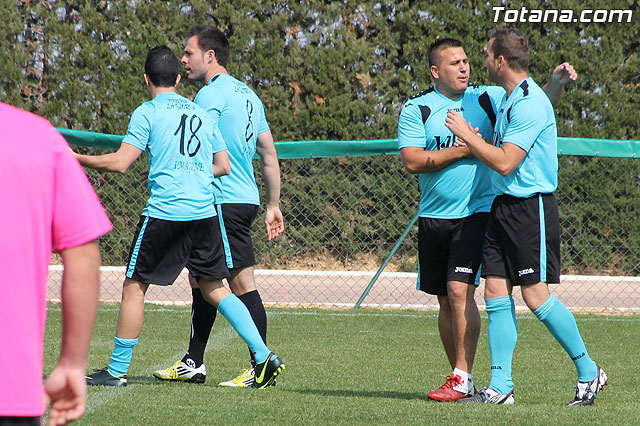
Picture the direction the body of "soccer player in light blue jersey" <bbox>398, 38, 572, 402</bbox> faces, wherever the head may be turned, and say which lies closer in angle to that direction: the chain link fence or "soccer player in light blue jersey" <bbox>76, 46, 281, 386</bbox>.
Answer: the soccer player in light blue jersey

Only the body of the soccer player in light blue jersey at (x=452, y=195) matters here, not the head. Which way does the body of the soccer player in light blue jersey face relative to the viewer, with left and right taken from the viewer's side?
facing the viewer

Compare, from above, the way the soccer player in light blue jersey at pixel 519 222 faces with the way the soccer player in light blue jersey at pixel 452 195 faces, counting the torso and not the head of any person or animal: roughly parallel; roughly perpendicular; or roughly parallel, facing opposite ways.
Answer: roughly perpendicular

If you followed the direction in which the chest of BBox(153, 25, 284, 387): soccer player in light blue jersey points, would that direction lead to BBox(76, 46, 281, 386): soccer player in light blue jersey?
no

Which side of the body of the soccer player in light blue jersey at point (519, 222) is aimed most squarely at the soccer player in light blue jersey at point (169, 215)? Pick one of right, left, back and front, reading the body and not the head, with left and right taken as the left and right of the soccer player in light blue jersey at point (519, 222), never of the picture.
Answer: front

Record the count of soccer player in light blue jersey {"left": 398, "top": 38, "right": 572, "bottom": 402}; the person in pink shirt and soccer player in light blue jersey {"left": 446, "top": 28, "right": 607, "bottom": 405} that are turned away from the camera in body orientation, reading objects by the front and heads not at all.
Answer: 1

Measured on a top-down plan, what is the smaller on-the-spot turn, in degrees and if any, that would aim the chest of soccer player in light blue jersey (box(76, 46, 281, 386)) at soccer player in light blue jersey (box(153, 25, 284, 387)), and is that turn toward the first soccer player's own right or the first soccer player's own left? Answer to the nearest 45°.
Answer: approximately 90° to the first soccer player's own right

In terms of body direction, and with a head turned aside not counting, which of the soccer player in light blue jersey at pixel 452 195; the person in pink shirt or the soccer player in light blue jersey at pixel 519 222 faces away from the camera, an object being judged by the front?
the person in pink shirt

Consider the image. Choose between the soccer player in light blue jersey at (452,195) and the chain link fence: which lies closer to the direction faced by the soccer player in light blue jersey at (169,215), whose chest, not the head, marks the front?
the chain link fence

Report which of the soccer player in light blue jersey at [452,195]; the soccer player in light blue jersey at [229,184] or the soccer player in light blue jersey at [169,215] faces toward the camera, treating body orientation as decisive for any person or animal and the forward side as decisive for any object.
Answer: the soccer player in light blue jersey at [452,195]

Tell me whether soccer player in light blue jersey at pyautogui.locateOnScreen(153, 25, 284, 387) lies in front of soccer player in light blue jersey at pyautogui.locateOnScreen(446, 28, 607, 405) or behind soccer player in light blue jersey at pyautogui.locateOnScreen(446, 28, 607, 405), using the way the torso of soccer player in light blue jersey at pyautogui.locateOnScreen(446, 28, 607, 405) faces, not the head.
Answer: in front

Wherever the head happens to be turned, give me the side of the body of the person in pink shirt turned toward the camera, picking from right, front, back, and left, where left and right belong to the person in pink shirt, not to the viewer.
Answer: back

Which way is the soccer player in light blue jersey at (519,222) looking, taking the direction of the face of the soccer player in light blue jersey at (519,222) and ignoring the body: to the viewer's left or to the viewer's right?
to the viewer's left

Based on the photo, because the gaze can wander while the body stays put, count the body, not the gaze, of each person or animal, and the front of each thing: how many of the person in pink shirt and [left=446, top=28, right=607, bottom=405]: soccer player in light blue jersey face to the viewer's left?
1

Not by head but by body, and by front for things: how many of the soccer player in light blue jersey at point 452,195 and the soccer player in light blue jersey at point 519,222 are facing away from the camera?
0

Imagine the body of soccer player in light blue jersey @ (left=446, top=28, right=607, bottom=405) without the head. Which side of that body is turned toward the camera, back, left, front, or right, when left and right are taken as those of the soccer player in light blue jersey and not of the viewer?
left
